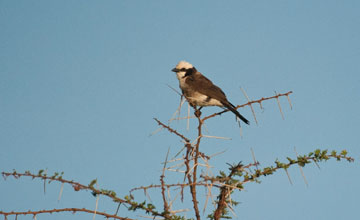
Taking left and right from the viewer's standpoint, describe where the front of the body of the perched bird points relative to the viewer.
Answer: facing to the left of the viewer
